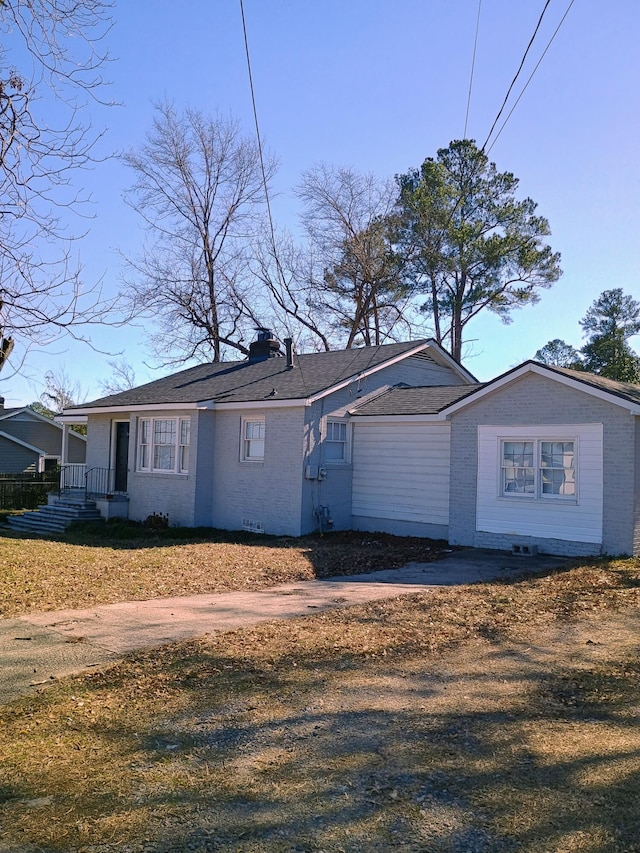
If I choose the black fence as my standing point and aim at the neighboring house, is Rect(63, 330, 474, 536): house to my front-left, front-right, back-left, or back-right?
back-right

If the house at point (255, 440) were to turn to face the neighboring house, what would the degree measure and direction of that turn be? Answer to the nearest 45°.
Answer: approximately 90° to its right

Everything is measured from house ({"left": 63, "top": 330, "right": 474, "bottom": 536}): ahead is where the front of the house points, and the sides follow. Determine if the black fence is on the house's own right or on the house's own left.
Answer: on the house's own right

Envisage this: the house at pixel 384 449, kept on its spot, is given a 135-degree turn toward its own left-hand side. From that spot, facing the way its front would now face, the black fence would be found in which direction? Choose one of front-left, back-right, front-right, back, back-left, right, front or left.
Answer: back-left

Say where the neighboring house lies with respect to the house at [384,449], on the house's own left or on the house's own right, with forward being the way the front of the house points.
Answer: on the house's own right

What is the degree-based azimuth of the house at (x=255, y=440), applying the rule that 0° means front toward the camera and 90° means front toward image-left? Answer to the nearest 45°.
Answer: approximately 45°
